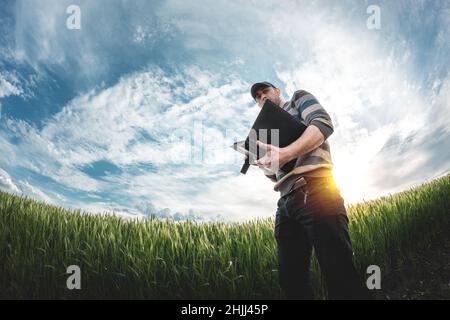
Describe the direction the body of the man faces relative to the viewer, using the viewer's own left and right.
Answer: facing the viewer and to the left of the viewer

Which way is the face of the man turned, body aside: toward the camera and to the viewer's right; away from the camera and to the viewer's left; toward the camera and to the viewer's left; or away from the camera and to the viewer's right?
toward the camera and to the viewer's left
